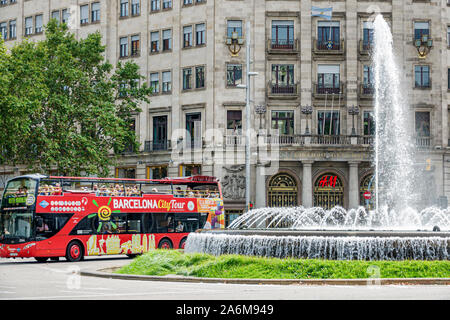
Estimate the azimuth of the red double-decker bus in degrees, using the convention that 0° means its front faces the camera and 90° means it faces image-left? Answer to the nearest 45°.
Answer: approximately 45°
